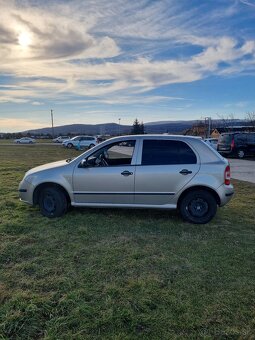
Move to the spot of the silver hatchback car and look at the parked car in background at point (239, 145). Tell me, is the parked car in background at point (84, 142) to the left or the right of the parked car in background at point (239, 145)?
left

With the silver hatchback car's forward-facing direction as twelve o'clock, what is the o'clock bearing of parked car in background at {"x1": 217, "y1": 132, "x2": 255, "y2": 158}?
The parked car in background is roughly at 4 o'clock from the silver hatchback car.

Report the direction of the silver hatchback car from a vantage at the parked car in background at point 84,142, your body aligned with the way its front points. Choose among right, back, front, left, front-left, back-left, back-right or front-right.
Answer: left

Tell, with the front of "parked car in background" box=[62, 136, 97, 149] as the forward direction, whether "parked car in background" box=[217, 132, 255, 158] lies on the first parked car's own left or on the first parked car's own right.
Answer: on the first parked car's own left

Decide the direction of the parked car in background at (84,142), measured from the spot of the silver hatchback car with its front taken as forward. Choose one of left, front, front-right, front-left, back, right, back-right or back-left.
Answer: right

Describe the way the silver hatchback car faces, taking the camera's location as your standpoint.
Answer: facing to the left of the viewer

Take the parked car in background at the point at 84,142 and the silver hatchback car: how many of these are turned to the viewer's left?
2

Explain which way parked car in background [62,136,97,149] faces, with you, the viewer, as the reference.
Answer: facing to the left of the viewer
